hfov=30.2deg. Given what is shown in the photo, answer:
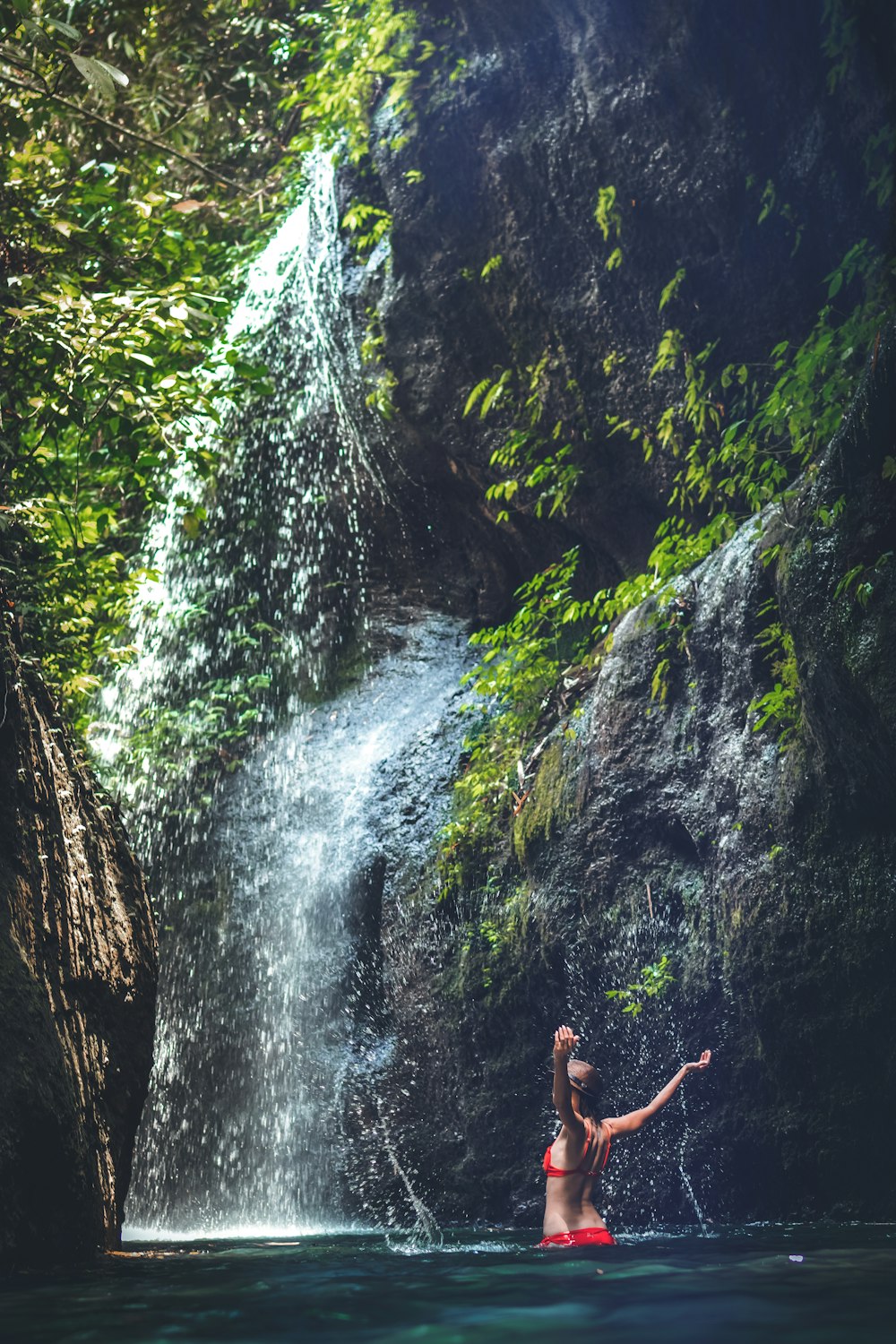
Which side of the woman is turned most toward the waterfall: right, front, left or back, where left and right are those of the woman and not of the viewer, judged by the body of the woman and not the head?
front

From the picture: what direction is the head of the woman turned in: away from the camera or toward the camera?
away from the camera

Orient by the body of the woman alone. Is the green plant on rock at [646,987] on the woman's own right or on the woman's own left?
on the woman's own right

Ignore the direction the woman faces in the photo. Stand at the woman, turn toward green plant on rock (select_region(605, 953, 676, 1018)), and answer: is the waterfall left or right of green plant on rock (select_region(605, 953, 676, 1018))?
left

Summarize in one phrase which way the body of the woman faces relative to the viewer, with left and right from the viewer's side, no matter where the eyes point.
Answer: facing away from the viewer and to the left of the viewer

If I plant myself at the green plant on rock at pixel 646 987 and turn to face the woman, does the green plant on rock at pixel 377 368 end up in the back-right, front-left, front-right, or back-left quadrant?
back-right
